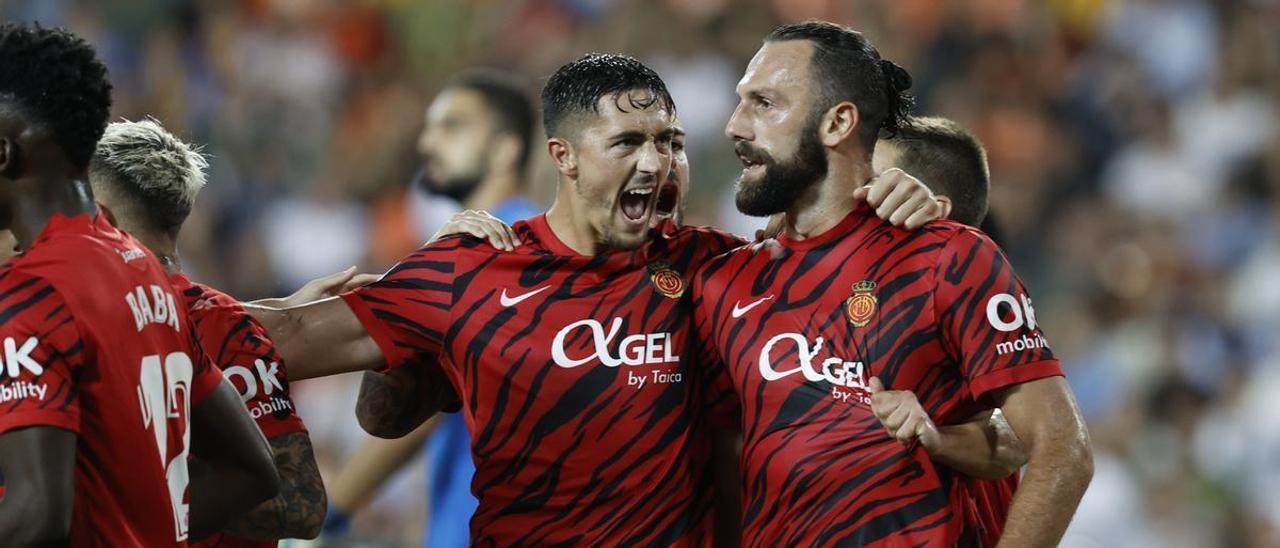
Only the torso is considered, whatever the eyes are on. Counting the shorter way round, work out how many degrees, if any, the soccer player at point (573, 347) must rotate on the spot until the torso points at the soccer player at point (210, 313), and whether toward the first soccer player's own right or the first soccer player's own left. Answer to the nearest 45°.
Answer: approximately 135° to the first soccer player's own right

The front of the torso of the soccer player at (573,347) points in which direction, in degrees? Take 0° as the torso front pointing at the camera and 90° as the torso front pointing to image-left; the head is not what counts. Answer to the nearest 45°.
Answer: approximately 315°

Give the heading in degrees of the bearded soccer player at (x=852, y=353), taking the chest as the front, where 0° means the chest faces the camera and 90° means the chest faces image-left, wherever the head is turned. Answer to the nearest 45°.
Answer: approximately 45°

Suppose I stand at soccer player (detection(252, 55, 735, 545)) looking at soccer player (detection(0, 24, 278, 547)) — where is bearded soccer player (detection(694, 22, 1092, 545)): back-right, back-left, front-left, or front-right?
back-left

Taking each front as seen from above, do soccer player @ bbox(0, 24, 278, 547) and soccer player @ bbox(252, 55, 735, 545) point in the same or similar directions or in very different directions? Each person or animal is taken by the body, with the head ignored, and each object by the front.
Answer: very different directions
